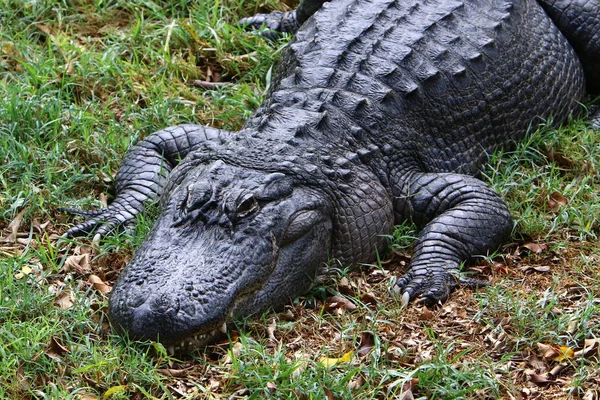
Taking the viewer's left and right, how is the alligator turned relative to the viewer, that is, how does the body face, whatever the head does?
facing the viewer and to the left of the viewer

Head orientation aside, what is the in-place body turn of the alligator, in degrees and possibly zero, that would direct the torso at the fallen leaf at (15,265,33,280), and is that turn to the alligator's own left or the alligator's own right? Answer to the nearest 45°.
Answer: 0° — it already faces it

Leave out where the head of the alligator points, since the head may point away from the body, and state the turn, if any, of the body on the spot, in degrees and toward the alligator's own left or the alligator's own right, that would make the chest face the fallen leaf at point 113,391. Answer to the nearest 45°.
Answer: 0° — it already faces it

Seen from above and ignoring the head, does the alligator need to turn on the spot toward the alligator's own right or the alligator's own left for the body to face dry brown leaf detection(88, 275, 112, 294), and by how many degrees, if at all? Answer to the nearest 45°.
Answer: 0° — it already faces it

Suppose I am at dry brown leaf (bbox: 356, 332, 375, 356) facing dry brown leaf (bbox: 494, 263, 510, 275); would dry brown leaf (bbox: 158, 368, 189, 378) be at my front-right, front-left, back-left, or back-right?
back-left

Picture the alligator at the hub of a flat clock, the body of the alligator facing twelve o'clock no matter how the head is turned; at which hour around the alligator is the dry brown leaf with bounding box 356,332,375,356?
The dry brown leaf is roughly at 10 o'clock from the alligator.

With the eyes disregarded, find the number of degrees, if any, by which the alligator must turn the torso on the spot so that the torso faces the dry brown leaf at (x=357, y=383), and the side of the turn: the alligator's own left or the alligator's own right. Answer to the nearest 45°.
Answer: approximately 45° to the alligator's own left

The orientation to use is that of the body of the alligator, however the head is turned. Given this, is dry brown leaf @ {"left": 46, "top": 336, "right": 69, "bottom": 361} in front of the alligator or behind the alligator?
in front

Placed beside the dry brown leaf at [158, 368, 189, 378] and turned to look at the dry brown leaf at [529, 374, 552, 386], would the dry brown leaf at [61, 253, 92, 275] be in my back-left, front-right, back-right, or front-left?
back-left

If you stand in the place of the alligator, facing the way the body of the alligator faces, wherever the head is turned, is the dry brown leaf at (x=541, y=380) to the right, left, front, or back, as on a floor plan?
left

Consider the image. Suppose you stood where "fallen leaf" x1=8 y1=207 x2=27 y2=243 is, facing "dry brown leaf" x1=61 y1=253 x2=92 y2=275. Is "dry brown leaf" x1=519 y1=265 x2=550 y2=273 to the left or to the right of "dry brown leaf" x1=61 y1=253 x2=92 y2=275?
left

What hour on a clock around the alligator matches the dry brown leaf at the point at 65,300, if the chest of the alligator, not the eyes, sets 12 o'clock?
The dry brown leaf is roughly at 12 o'clock from the alligator.

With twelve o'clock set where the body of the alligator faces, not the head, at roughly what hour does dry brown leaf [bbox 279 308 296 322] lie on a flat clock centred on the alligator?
The dry brown leaf is roughly at 11 o'clock from the alligator.
